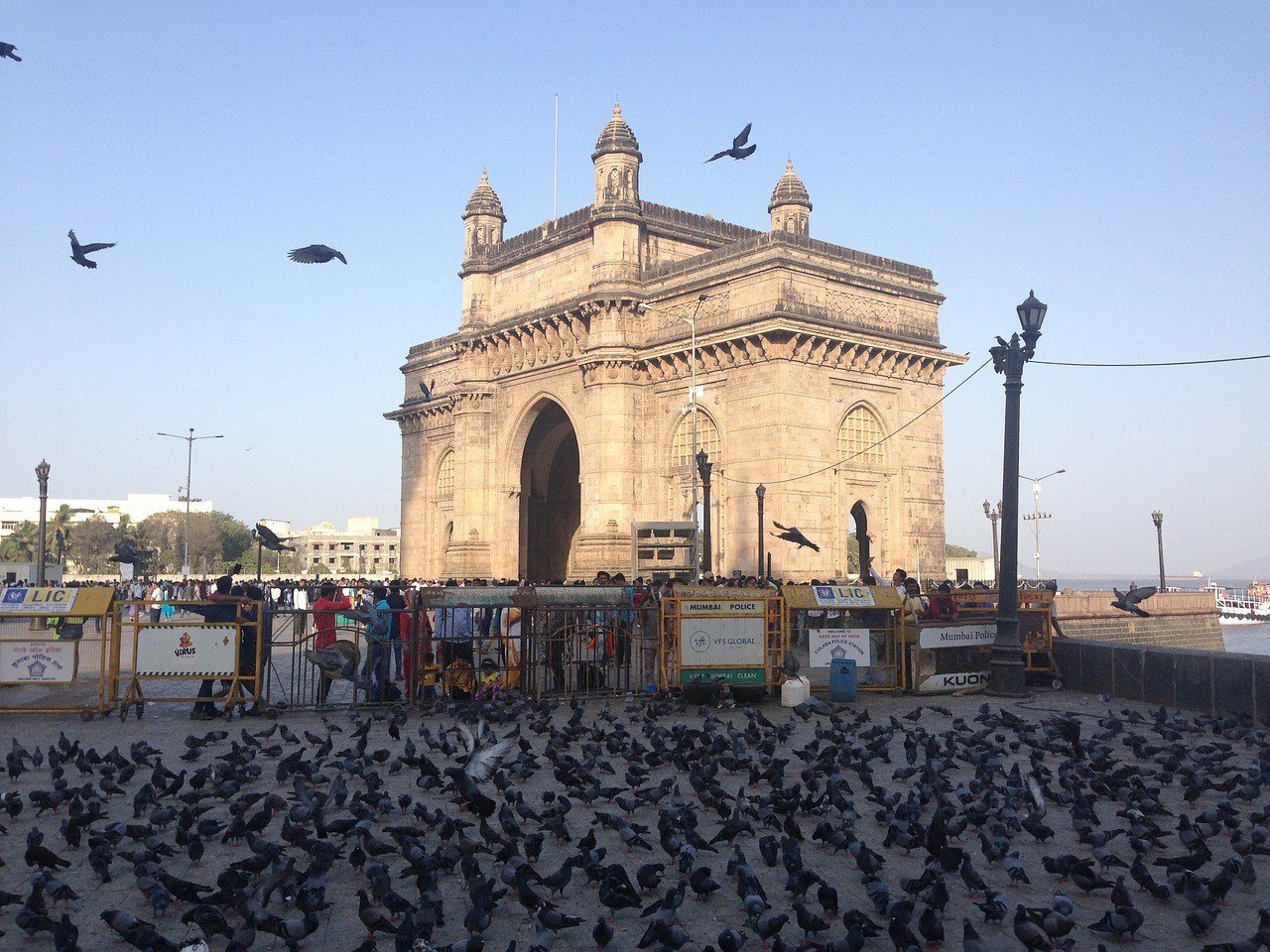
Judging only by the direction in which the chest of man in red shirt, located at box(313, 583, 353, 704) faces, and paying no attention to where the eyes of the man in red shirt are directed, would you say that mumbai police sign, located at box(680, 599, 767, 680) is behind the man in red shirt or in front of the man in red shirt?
in front

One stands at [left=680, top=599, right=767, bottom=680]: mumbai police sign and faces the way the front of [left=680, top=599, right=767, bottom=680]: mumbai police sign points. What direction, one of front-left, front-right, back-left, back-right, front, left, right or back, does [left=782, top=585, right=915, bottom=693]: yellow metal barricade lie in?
back-left

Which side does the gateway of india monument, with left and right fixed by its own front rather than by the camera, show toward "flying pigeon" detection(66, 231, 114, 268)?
front

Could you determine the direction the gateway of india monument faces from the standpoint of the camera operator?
facing the viewer and to the left of the viewer

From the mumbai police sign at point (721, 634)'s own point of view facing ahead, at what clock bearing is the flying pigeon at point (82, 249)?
The flying pigeon is roughly at 3 o'clock from the mumbai police sign.

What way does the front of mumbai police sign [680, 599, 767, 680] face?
toward the camera

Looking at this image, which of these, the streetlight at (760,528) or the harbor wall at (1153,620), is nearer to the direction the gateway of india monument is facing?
the streetlight

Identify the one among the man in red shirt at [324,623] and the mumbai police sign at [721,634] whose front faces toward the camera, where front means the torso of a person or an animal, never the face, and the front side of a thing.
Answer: the mumbai police sign

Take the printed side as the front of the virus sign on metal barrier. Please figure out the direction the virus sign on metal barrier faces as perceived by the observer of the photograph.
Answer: facing the viewer
